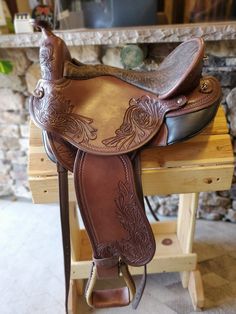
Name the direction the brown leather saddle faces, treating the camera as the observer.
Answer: facing to the left of the viewer
